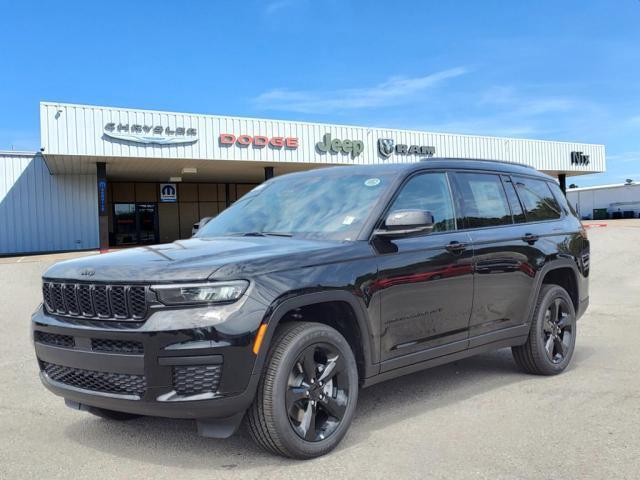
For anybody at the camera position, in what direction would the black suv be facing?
facing the viewer and to the left of the viewer

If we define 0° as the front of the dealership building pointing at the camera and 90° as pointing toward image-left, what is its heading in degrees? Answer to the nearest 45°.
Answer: approximately 315°

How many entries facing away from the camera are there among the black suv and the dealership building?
0

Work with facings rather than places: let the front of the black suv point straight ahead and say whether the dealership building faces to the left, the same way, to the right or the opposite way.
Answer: to the left

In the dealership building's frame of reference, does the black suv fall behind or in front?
in front

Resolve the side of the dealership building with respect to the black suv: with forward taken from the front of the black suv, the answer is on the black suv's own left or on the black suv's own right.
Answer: on the black suv's own right
